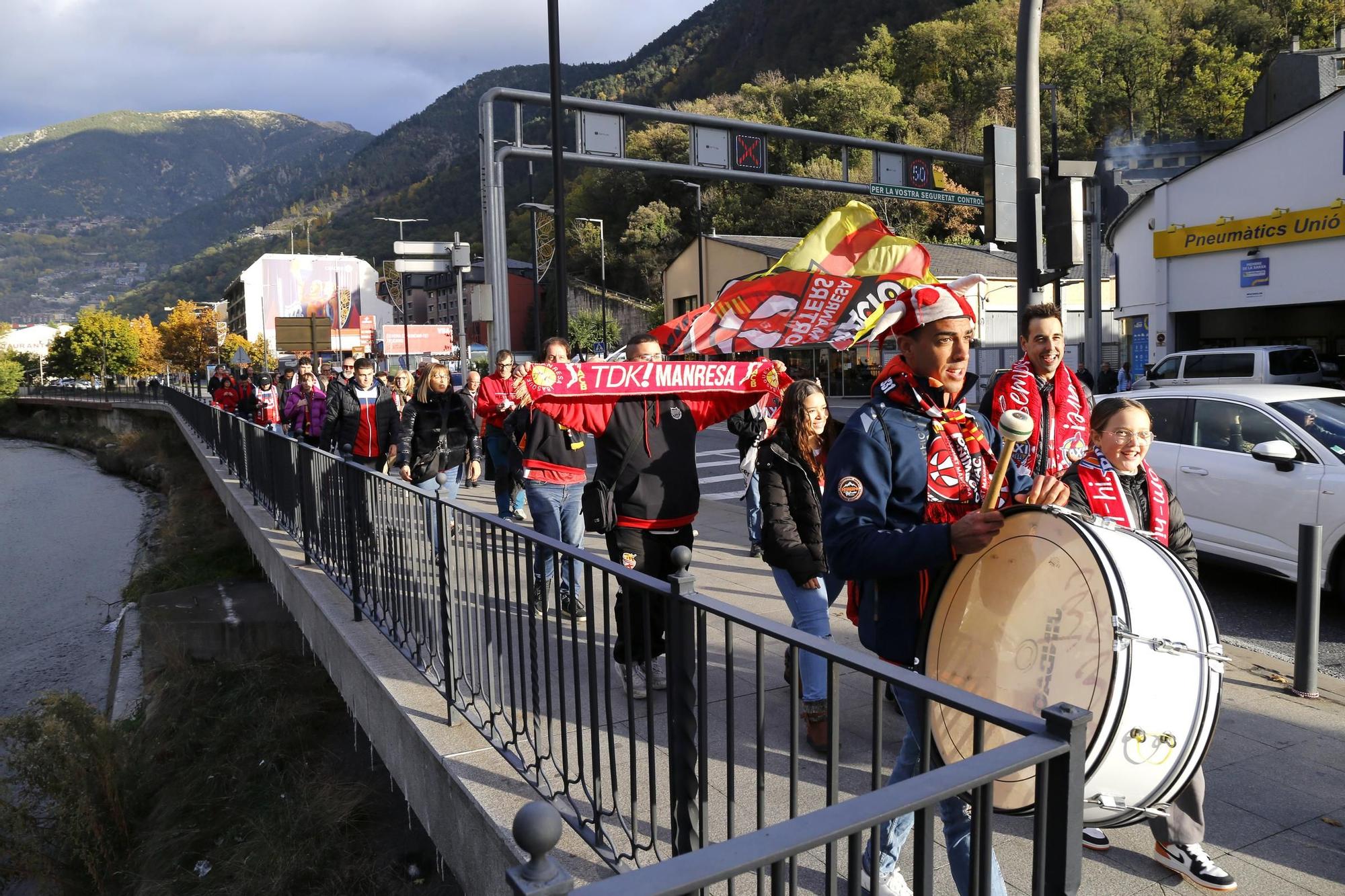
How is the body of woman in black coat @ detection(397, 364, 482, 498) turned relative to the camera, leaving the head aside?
toward the camera

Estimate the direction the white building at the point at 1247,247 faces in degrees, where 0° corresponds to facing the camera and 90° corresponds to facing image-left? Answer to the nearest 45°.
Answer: approximately 45°

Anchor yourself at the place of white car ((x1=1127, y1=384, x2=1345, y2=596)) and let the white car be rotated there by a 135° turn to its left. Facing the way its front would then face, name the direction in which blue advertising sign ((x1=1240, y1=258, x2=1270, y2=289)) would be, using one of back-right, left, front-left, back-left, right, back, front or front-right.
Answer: front

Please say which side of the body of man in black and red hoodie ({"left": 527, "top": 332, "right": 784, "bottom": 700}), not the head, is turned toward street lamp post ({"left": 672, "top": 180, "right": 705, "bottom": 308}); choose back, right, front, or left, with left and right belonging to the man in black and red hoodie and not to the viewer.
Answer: back

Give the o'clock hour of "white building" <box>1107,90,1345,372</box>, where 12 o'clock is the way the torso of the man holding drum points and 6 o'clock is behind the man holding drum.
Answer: The white building is roughly at 8 o'clock from the man holding drum.

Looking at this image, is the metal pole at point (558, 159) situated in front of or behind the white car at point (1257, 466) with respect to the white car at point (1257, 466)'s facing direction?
behind

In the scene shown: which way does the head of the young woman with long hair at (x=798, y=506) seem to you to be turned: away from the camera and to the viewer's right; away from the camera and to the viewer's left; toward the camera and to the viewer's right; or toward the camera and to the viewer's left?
toward the camera and to the viewer's right

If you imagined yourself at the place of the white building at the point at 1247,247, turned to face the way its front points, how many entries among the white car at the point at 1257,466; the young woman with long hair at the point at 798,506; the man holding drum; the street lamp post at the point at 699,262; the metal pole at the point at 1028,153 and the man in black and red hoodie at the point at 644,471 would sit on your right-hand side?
1

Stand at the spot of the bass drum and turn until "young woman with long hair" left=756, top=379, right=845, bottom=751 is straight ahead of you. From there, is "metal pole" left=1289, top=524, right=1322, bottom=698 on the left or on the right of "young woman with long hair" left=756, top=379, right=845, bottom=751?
right

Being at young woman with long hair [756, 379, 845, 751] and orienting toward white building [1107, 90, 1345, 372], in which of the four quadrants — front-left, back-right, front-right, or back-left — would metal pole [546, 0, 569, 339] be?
front-left

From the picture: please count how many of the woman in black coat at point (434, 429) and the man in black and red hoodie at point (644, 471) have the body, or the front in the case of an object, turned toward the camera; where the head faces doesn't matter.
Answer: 2
